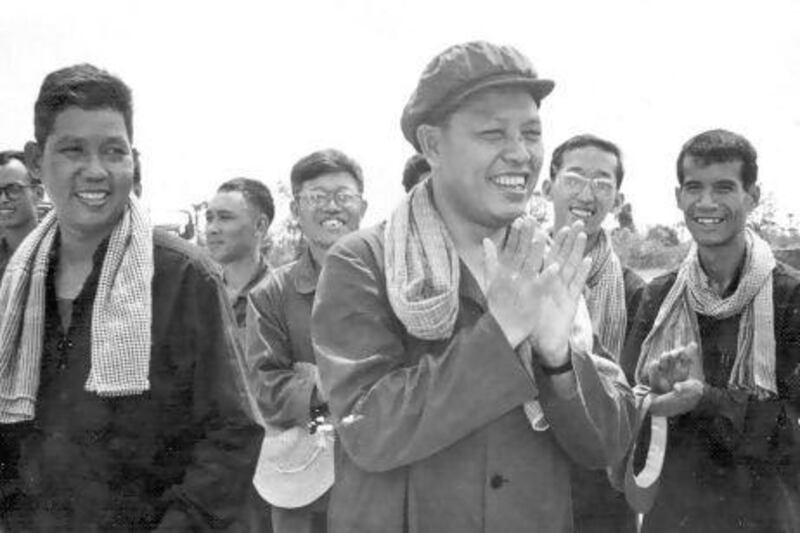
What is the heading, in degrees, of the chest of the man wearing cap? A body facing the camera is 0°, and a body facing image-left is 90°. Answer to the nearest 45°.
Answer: approximately 315°
